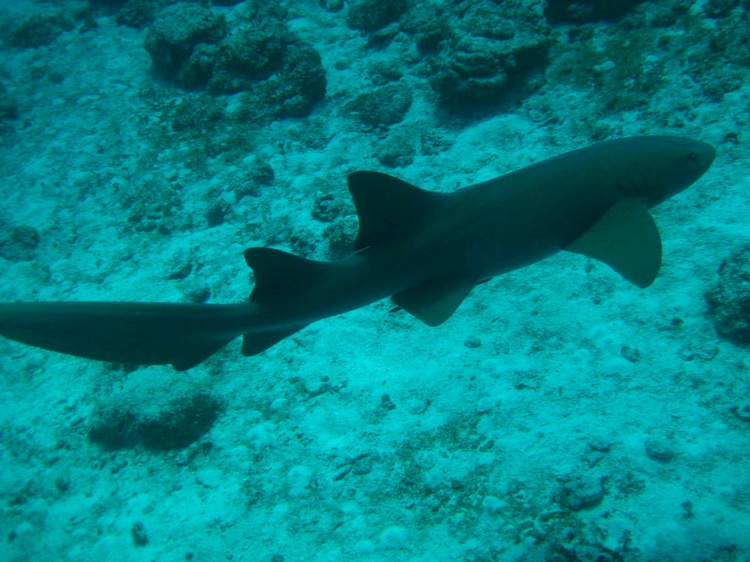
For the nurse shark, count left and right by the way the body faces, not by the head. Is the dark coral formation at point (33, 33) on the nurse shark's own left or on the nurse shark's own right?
on the nurse shark's own left

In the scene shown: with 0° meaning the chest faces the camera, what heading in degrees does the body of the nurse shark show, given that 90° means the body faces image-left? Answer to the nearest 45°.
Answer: approximately 270°

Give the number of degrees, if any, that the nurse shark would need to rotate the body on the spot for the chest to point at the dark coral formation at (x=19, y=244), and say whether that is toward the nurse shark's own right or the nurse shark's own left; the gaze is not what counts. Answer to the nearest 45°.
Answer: approximately 135° to the nurse shark's own left

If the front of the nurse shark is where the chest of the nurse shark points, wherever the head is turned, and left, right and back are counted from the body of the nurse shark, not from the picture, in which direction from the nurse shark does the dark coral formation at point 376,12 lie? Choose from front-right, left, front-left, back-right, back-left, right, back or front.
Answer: left

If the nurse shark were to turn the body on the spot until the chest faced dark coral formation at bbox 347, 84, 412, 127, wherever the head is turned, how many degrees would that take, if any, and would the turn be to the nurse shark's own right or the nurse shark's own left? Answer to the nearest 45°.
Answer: approximately 90° to the nurse shark's own left
